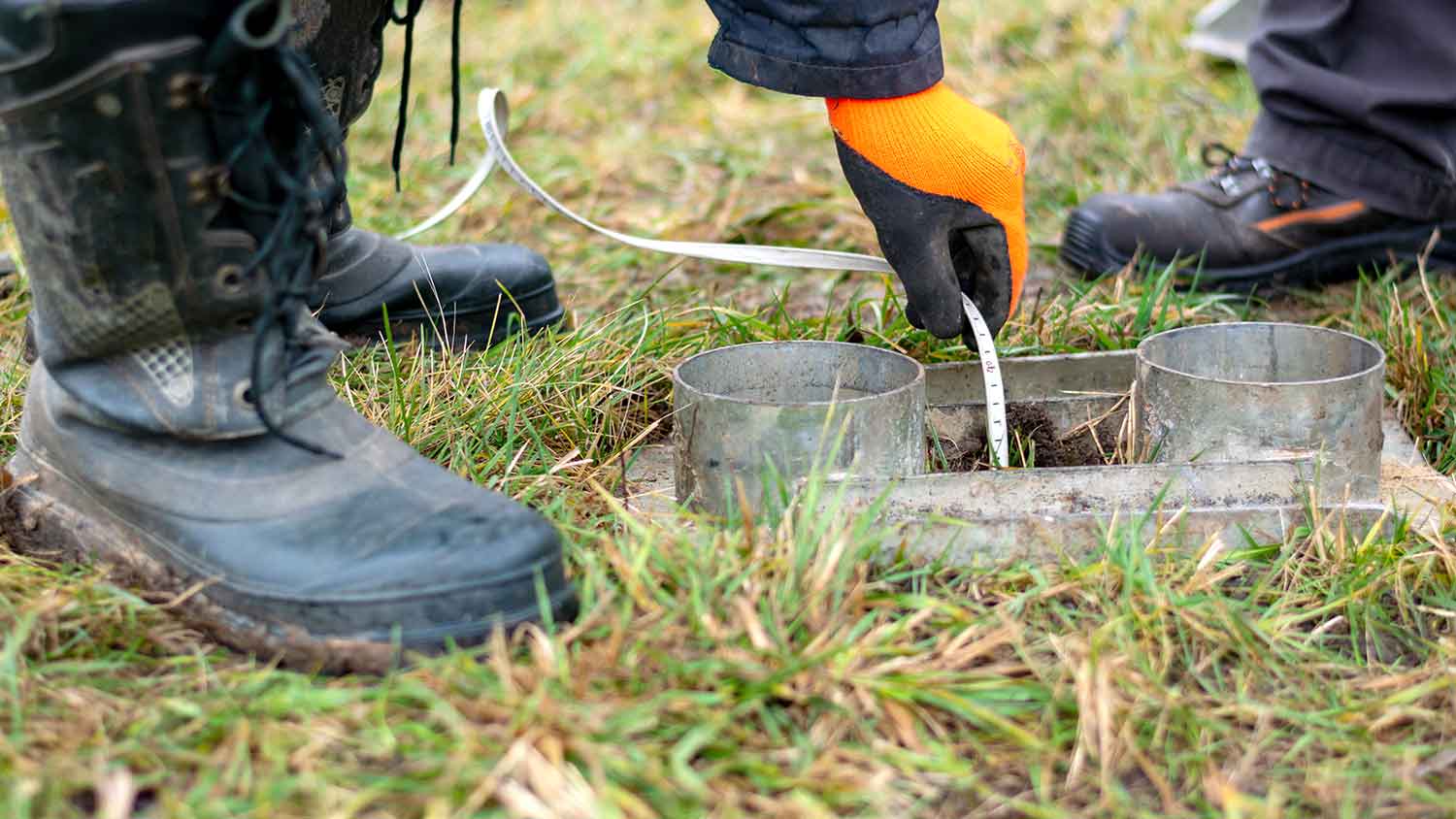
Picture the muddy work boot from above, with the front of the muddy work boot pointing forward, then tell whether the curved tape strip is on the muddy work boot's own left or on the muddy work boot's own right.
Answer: on the muddy work boot's own left

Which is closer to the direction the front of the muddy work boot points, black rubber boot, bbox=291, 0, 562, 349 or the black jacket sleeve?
the black jacket sleeve

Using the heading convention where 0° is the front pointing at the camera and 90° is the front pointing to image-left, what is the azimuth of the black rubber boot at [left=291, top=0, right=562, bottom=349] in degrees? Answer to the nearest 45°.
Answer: approximately 270°

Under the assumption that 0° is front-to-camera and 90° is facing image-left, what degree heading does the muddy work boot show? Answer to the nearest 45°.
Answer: approximately 315°

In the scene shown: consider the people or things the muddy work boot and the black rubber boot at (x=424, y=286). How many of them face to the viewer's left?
0

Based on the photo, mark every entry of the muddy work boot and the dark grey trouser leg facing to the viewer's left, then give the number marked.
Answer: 1

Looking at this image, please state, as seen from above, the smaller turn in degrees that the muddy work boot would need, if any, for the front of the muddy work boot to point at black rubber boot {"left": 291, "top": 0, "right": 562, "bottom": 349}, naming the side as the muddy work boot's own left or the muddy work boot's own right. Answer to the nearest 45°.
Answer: approximately 135° to the muddy work boot's own left

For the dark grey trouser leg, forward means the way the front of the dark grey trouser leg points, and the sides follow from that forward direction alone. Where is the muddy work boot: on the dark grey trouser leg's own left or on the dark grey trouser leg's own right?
on the dark grey trouser leg's own left

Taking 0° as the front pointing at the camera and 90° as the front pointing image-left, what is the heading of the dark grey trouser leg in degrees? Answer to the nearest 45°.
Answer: approximately 90°
